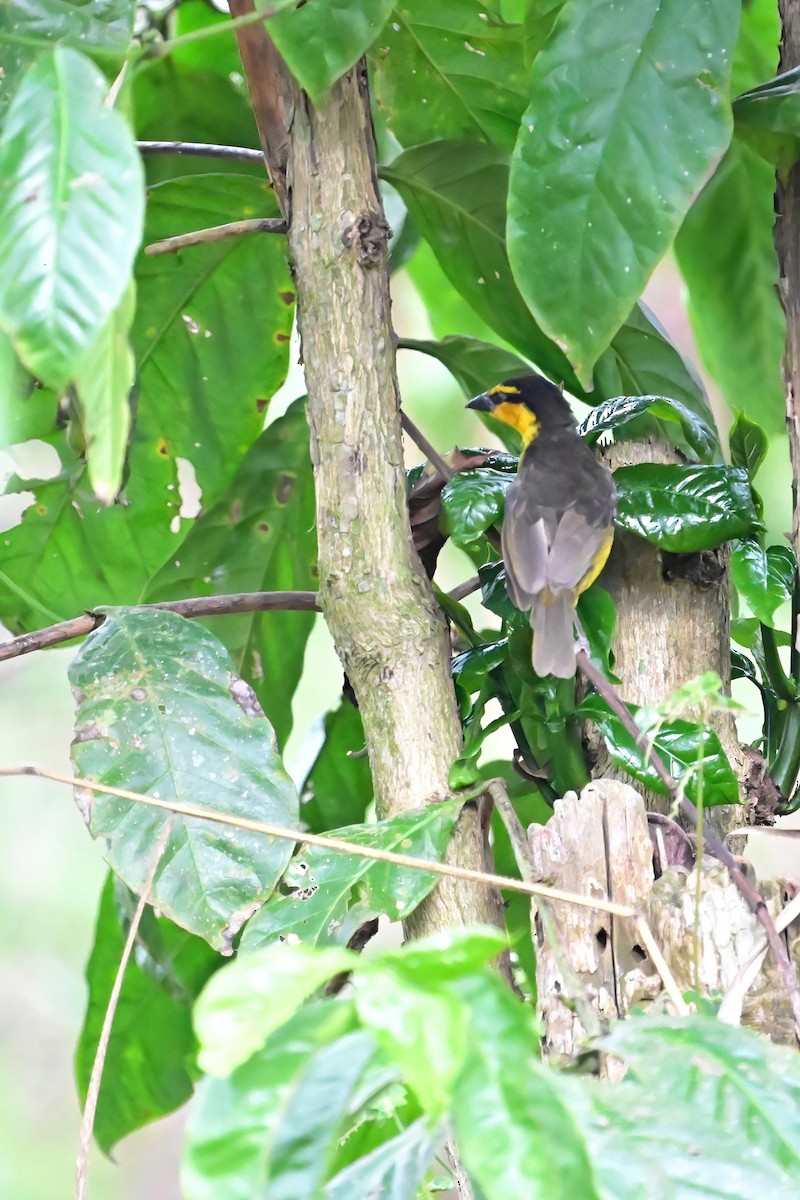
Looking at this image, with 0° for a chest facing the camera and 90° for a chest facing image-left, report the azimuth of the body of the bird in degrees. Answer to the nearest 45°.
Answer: approximately 180°

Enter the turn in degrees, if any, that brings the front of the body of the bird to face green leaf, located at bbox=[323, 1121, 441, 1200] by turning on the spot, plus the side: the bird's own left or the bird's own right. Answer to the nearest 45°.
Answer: approximately 180°

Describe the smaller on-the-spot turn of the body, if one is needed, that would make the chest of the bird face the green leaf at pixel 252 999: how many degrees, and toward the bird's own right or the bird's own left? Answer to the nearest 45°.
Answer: approximately 180°

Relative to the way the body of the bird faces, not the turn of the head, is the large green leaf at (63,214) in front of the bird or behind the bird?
behind
